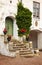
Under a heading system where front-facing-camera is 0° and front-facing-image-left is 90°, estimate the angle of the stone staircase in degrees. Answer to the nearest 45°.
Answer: approximately 315°
